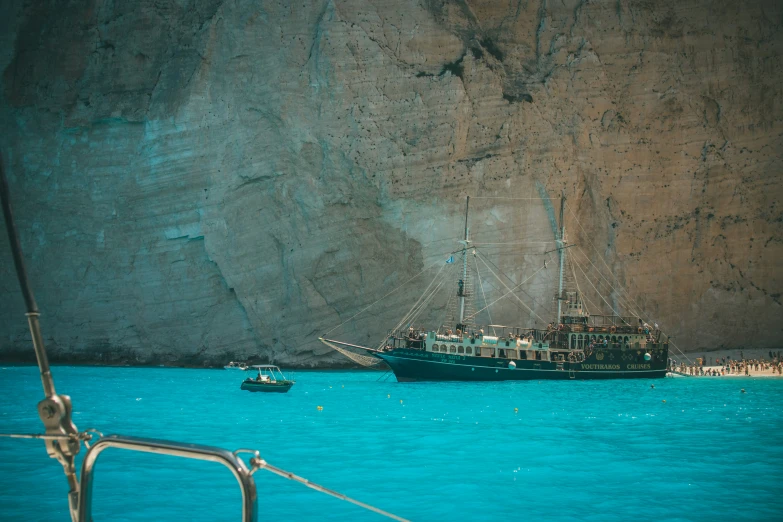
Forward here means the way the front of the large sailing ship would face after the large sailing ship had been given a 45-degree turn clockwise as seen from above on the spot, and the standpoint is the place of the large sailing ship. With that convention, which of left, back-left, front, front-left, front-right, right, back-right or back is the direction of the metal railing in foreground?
back-left

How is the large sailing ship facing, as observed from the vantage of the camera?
facing to the left of the viewer
